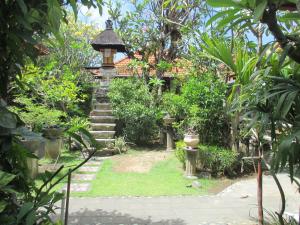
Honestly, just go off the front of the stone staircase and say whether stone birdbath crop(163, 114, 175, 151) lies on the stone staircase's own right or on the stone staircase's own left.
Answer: on the stone staircase's own left

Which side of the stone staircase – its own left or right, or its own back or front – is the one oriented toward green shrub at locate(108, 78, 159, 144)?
left

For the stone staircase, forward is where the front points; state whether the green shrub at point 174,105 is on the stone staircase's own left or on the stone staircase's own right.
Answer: on the stone staircase's own left

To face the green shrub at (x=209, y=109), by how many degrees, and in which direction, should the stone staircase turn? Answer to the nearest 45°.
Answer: approximately 45° to its left

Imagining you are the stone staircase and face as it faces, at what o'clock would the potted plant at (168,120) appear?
The potted plant is roughly at 10 o'clock from the stone staircase.

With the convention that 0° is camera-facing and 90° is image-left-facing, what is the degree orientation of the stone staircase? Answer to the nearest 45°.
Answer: approximately 0°

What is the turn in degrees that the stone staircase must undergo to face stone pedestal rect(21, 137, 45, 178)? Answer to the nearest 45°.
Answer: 0° — it already faces it
